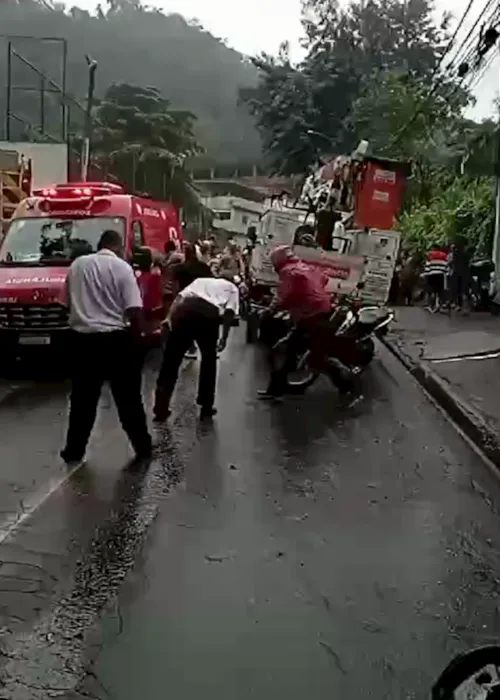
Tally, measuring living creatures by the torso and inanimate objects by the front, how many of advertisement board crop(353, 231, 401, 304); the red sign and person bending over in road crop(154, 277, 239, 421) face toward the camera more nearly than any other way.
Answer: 2

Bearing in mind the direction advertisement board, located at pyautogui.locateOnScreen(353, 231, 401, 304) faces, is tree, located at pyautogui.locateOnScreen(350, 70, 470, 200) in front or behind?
behind

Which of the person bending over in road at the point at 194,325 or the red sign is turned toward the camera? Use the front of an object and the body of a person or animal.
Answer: the red sign

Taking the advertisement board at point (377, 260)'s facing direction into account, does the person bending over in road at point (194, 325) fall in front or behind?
in front

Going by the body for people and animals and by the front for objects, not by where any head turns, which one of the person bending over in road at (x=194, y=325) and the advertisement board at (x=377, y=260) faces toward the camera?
the advertisement board

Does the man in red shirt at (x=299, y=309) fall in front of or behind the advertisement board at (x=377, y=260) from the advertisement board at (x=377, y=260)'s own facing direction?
in front

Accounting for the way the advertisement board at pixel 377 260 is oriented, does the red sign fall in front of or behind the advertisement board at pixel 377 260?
behind

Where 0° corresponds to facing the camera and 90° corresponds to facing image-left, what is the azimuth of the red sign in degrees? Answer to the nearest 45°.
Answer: approximately 0°

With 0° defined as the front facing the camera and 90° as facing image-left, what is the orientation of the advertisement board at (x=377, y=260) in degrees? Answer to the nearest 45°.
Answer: approximately 0°

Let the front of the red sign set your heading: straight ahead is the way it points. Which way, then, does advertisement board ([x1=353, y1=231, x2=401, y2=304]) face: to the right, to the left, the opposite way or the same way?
the same way
